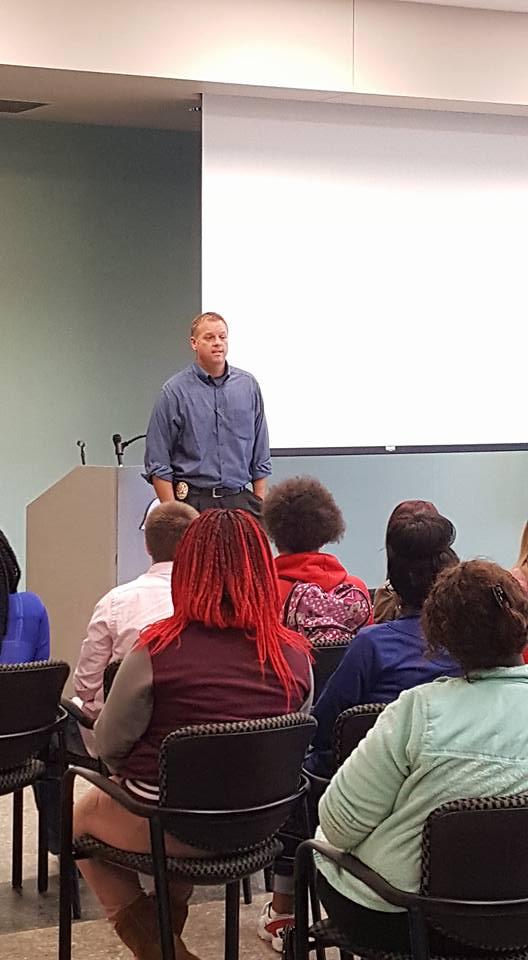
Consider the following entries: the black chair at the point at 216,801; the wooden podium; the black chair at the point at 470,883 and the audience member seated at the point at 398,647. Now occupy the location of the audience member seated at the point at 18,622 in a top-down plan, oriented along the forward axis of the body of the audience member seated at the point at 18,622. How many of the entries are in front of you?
1

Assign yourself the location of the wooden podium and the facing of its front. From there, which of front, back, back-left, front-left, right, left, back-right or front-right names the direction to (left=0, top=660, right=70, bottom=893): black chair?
front-right

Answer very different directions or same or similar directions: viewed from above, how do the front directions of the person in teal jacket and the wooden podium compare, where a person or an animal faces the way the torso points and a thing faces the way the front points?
very different directions

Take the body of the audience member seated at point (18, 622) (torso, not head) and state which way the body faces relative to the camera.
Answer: away from the camera

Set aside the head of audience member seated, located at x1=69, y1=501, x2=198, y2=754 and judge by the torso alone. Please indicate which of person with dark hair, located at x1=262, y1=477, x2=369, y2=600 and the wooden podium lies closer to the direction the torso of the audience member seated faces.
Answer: the wooden podium

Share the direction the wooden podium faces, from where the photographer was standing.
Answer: facing the viewer and to the right of the viewer

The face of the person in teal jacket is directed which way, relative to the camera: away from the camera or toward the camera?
away from the camera

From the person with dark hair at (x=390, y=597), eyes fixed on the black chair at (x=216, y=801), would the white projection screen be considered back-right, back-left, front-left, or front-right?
back-right

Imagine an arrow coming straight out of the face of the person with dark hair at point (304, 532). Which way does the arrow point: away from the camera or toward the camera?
away from the camera

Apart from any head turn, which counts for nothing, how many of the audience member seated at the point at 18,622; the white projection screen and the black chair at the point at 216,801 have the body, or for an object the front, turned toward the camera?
1

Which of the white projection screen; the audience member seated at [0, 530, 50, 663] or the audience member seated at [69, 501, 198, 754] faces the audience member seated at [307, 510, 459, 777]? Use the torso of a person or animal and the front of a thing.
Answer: the white projection screen

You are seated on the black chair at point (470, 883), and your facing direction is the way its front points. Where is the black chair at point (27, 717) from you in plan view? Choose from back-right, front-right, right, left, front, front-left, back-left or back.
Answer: front

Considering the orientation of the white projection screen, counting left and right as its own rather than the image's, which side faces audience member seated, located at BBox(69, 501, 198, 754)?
front

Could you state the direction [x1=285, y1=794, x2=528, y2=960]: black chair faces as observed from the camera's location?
facing away from the viewer and to the left of the viewer

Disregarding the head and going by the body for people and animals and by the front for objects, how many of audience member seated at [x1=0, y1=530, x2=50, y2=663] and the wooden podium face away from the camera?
1

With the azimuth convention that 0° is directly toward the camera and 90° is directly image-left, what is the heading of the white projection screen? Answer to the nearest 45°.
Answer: approximately 0°
